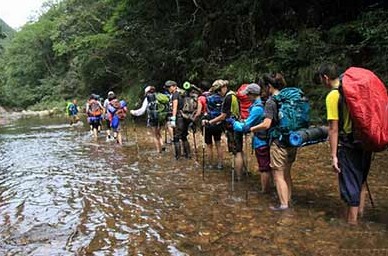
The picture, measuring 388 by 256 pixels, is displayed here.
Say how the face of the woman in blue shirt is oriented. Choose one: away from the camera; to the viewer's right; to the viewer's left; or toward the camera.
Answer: to the viewer's left

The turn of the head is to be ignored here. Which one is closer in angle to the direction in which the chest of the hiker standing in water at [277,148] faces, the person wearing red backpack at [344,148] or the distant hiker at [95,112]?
the distant hiker

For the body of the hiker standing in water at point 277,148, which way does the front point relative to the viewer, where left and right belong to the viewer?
facing to the left of the viewer

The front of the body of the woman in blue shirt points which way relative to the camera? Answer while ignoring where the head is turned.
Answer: to the viewer's left

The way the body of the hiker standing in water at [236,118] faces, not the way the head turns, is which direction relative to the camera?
to the viewer's left

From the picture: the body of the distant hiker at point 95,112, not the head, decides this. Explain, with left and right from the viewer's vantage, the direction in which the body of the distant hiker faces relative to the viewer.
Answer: facing away from the viewer

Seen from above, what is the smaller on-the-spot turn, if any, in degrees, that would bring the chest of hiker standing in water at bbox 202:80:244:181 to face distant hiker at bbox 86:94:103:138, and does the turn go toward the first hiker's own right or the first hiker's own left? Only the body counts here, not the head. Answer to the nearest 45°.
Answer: approximately 45° to the first hiker's own right
